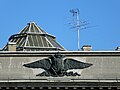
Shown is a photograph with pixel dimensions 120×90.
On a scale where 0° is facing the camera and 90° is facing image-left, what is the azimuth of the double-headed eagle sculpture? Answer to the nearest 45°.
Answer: approximately 0°
